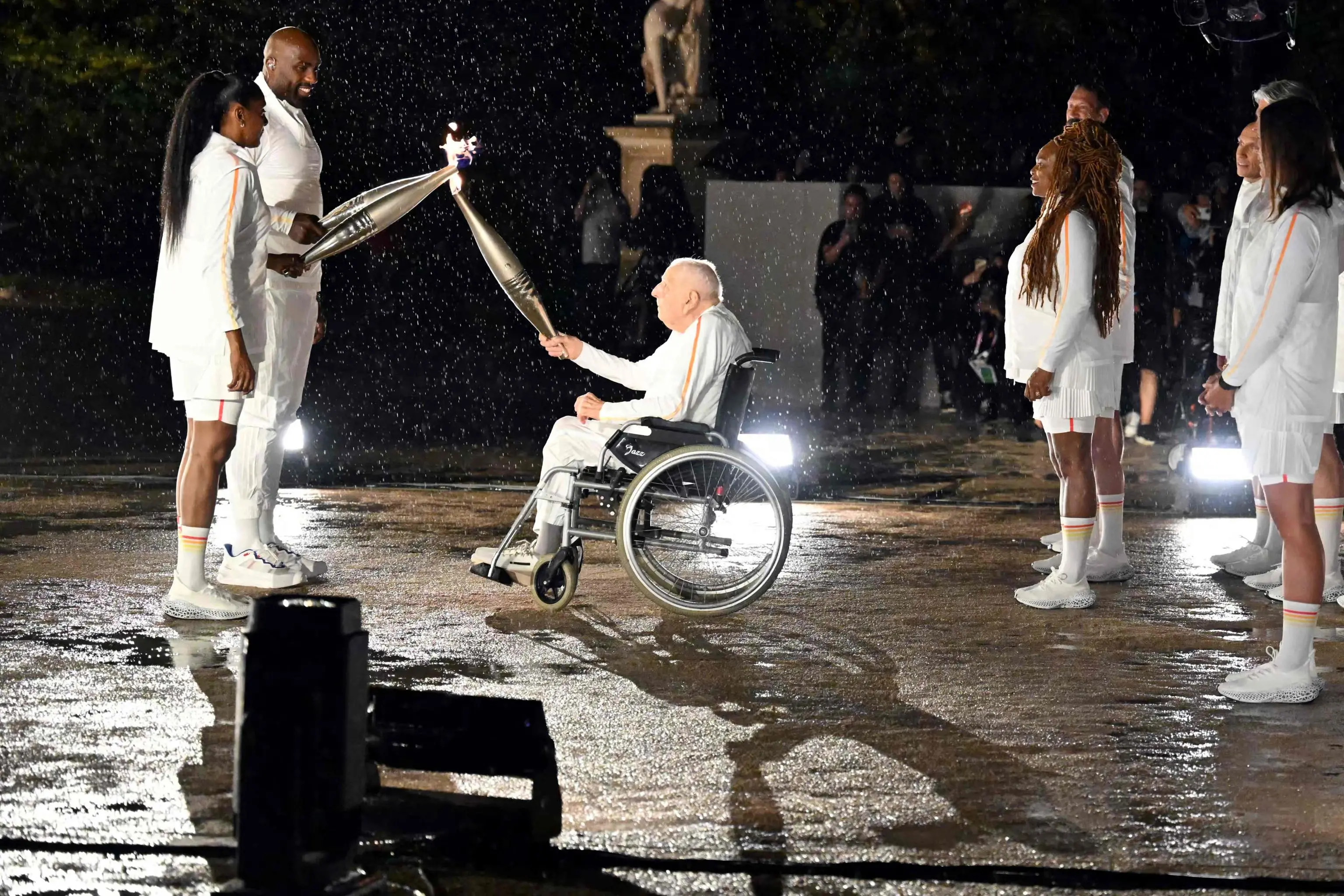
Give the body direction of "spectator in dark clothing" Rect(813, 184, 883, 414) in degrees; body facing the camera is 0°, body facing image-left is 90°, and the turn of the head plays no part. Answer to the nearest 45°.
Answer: approximately 0°

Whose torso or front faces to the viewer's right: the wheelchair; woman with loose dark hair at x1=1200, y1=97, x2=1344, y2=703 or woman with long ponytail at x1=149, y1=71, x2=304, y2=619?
woman with long ponytail at x1=149, y1=71, x2=304, y2=619

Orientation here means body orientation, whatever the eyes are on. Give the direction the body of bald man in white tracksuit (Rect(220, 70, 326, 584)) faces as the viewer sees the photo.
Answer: to the viewer's right

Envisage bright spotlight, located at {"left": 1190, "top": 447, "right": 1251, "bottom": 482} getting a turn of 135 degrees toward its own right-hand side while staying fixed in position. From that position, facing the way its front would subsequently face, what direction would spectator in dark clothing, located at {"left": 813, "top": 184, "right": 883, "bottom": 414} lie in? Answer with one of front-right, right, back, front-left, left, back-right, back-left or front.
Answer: front

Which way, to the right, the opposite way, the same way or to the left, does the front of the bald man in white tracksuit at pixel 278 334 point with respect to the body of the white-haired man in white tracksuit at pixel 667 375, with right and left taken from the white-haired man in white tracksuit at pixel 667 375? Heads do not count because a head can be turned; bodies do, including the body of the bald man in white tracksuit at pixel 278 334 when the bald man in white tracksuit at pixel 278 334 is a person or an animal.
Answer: the opposite way

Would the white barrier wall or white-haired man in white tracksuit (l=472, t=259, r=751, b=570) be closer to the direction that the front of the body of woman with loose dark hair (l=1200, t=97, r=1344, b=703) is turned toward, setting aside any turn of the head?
the white-haired man in white tracksuit

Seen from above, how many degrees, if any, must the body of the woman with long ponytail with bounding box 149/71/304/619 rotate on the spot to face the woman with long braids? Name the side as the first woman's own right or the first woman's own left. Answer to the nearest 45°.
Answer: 0° — they already face them

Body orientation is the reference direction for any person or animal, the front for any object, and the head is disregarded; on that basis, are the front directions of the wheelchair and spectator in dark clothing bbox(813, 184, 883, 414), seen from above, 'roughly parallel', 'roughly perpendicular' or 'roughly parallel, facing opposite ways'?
roughly perpendicular

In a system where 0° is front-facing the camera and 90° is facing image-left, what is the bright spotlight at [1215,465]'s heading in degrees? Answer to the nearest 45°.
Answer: approximately 0°

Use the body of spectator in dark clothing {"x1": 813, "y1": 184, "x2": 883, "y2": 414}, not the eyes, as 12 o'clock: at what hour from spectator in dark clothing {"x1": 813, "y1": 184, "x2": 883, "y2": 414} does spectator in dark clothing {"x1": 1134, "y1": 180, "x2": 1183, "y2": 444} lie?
spectator in dark clothing {"x1": 1134, "y1": 180, "x2": 1183, "y2": 444} is roughly at 10 o'clock from spectator in dark clothing {"x1": 813, "y1": 184, "x2": 883, "y2": 414}.

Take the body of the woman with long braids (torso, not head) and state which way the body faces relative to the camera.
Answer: to the viewer's left

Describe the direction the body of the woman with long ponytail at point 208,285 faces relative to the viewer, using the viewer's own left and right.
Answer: facing to the right of the viewer

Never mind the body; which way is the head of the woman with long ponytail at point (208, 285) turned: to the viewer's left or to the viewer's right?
to the viewer's right

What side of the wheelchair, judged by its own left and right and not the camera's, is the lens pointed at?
left

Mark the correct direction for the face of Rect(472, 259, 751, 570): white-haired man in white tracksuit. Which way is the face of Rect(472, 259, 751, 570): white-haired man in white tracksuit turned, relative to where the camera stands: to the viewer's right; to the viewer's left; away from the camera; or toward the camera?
to the viewer's left
